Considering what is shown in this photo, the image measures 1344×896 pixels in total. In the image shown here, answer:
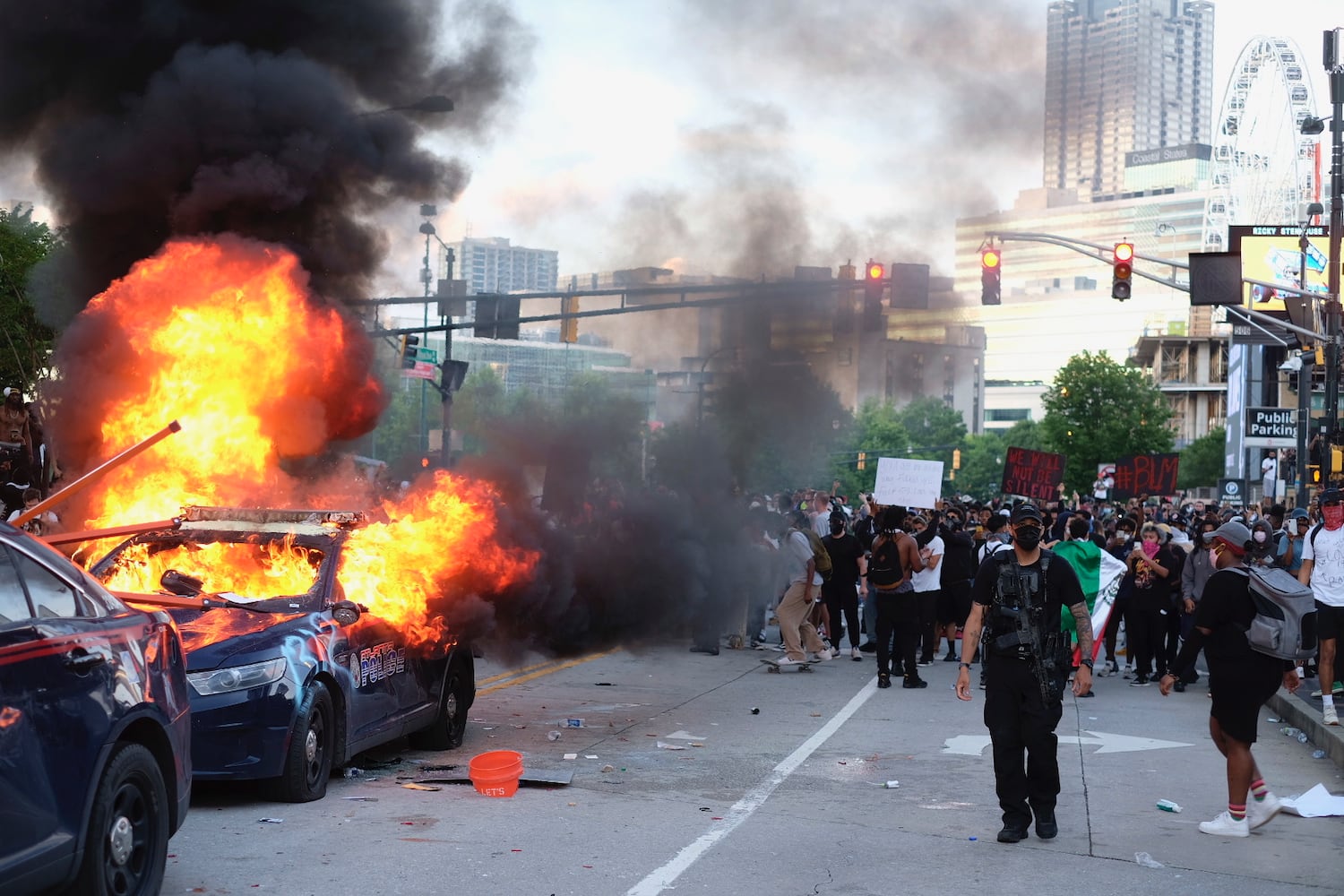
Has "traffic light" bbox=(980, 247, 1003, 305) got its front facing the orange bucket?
yes

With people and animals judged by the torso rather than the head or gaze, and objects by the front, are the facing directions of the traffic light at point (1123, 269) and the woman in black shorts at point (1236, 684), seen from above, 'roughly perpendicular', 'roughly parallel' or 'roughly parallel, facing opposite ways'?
roughly perpendicular

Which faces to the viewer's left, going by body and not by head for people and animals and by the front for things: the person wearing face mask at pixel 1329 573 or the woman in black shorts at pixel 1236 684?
the woman in black shorts

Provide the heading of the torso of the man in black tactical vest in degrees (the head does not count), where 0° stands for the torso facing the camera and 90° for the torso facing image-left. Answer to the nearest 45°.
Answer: approximately 0°

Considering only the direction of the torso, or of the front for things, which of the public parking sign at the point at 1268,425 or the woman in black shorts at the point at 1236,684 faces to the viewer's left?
the woman in black shorts

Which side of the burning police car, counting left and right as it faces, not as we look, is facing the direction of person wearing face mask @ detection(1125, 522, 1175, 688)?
back

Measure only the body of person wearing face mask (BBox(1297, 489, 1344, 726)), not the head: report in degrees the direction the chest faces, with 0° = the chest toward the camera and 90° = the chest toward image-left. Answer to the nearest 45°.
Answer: approximately 0°

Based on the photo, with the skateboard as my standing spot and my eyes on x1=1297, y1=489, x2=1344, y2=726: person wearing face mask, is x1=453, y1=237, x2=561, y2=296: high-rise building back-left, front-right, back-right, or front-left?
back-left

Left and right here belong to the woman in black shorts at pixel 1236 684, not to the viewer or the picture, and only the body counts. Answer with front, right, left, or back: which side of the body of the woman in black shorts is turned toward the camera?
left
